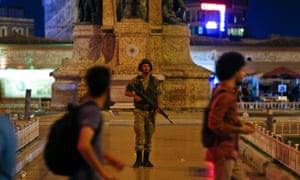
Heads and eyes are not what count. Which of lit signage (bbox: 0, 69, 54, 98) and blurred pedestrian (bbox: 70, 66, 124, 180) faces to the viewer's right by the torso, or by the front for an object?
the blurred pedestrian

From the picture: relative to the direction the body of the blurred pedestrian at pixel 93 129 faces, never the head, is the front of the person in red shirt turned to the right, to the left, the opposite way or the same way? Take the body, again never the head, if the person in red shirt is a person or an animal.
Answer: the same way

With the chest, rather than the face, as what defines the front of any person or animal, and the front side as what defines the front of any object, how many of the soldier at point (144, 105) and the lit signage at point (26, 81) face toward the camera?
2

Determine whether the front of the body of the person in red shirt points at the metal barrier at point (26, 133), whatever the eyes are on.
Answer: no

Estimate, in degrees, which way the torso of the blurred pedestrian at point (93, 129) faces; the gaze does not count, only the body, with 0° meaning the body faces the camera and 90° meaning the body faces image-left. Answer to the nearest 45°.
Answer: approximately 270°

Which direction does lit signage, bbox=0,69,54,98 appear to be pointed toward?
toward the camera

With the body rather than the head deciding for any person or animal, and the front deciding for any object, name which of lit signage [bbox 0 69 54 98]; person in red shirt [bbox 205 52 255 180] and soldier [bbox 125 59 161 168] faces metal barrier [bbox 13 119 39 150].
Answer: the lit signage

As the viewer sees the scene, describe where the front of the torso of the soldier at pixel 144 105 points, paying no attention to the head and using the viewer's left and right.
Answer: facing the viewer

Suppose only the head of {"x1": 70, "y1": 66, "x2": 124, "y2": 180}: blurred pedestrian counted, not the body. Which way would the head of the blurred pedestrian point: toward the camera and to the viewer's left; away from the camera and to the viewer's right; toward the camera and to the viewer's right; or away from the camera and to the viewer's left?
away from the camera and to the viewer's right

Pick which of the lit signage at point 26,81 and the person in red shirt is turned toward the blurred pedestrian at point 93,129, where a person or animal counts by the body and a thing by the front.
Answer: the lit signage

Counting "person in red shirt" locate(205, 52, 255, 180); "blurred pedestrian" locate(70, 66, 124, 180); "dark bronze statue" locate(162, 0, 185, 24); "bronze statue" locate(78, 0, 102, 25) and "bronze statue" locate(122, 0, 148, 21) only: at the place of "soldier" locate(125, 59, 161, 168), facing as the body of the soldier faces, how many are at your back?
3
